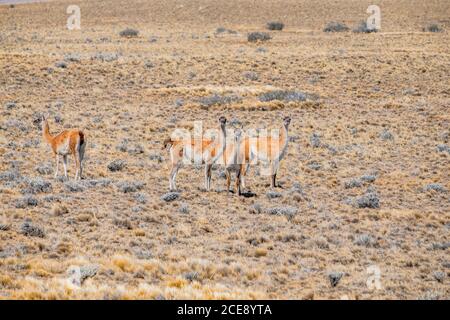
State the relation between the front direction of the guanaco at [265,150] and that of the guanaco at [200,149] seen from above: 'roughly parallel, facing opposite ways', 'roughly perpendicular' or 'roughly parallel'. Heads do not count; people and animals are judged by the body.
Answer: roughly parallel

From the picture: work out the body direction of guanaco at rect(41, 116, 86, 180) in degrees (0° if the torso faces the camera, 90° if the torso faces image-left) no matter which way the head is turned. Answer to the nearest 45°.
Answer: approximately 135°

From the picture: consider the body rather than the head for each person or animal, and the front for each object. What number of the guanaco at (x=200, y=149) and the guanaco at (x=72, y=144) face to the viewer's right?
1

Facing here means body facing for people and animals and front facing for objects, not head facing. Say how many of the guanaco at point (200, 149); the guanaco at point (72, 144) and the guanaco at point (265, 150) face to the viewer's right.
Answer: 2

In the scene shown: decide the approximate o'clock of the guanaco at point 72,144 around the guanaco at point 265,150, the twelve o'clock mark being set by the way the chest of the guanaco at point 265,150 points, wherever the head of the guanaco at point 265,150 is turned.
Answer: the guanaco at point 72,144 is roughly at 6 o'clock from the guanaco at point 265,150.

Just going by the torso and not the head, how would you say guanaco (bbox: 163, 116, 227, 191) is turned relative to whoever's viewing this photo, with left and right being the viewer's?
facing to the right of the viewer

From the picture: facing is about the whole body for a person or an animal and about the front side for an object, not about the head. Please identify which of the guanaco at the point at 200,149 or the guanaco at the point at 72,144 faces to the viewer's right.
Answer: the guanaco at the point at 200,149

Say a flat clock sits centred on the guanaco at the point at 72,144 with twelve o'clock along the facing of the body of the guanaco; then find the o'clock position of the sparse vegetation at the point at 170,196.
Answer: The sparse vegetation is roughly at 6 o'clock from the guanaco.

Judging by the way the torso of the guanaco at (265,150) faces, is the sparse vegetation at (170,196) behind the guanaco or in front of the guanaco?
behind

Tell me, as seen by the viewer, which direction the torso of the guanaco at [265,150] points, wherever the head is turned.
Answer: to the viewer's right

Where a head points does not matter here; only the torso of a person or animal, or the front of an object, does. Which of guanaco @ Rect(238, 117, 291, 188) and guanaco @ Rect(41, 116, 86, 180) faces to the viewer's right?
guanaco @ Rect(238, 117, 291, 188)
